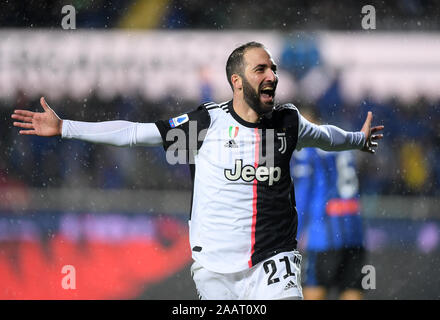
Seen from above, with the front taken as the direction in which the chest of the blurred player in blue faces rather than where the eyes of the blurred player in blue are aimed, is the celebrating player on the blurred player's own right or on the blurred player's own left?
on the blurred player's own left

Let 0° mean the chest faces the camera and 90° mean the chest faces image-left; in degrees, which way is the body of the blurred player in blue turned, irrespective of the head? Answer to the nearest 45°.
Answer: approximately 135°

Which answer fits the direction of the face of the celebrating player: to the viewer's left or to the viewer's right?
to the viewer's right
